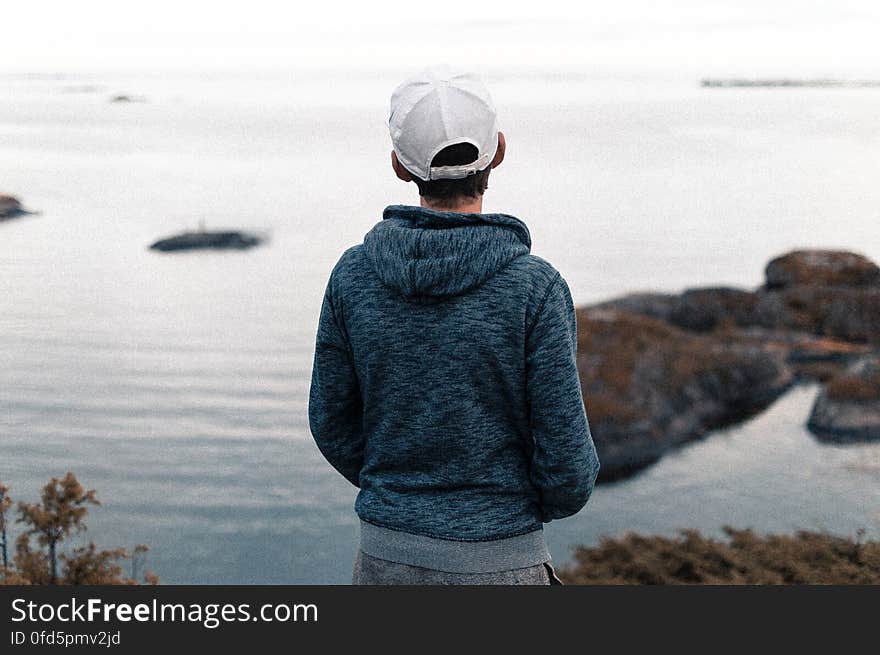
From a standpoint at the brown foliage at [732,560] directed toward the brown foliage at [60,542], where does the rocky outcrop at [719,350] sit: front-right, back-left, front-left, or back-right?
back-right

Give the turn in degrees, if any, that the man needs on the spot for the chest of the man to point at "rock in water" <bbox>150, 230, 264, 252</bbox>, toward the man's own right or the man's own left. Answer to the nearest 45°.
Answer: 0° — they already face it

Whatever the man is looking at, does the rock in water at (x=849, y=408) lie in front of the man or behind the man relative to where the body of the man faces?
in front

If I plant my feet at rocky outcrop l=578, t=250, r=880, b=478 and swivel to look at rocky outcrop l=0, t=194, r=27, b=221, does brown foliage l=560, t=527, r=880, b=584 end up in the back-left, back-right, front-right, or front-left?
back-left

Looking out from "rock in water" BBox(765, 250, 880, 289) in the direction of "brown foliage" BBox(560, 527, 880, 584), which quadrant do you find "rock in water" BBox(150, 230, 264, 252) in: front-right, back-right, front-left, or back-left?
back-right

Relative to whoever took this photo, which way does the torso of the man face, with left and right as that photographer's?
facing away from the viewer

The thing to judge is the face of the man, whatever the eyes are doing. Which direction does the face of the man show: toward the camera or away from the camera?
away from the camera
